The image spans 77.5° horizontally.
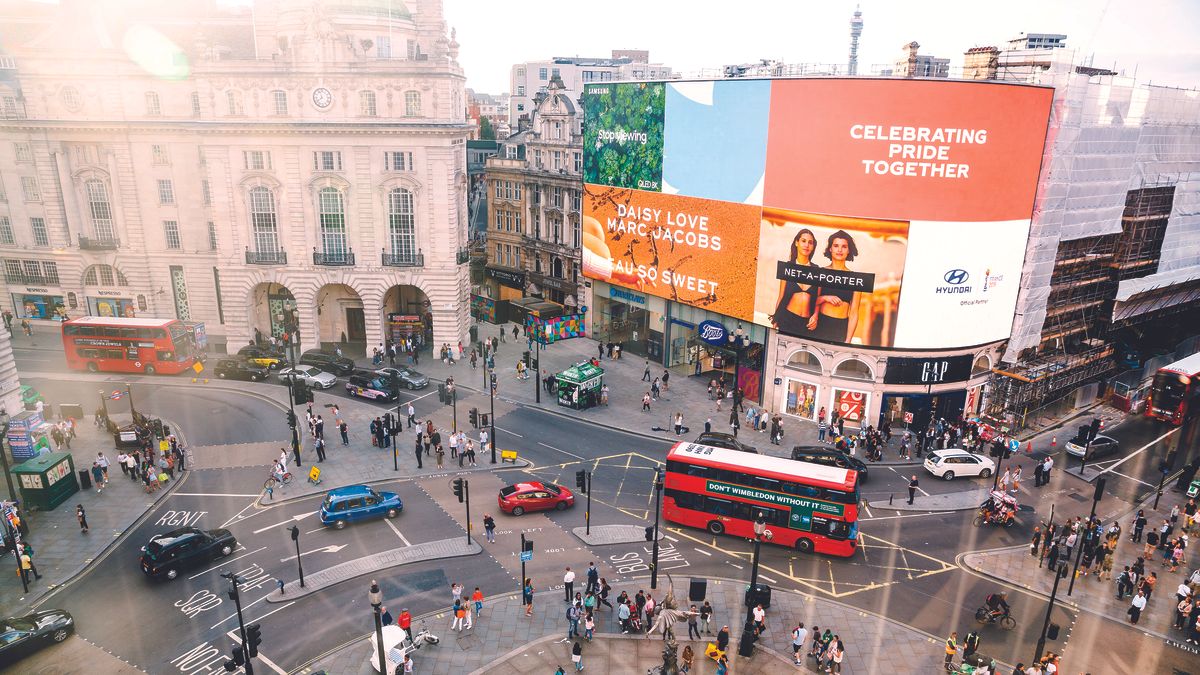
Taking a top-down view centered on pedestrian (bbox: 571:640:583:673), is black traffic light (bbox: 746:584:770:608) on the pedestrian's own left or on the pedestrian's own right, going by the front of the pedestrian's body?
on the pedestrian's own right

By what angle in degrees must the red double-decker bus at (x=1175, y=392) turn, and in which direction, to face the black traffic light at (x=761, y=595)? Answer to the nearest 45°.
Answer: approximately 45° to its left

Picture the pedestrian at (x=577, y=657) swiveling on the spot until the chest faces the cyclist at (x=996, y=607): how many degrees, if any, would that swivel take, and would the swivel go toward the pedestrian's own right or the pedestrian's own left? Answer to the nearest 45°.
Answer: approximately 90° to the pedestrian's own right

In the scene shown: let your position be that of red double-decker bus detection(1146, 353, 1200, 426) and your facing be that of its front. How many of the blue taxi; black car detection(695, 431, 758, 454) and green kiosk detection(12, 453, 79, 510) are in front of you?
3

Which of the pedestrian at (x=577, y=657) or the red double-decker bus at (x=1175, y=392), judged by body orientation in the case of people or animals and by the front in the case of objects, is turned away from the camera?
the pedestrian

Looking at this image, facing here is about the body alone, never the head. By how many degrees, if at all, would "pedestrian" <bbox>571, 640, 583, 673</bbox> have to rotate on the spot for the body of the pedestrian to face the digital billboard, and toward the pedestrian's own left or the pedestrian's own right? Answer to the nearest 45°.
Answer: approximately 45° to the pedestrian's own right

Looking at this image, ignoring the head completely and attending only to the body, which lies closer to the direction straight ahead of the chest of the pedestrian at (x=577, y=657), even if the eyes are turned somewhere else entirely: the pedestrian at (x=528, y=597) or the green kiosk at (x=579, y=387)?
the green kiosk

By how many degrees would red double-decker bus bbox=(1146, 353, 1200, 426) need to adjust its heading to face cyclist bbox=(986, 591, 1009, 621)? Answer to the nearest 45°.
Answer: approximately 45° to its left

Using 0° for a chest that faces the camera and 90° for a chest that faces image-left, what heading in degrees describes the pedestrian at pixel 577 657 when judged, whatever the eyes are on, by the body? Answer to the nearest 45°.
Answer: approximately 180°

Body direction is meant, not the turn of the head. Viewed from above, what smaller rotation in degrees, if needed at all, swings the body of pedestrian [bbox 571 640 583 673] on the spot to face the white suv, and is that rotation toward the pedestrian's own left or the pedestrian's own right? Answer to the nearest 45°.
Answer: approximately 45° to the pedestrian's own right

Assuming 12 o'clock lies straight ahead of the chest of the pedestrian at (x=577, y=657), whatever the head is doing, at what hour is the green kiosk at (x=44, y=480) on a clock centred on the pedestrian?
The green kiosk is roughly at 10 o'clock from the pedestrian.

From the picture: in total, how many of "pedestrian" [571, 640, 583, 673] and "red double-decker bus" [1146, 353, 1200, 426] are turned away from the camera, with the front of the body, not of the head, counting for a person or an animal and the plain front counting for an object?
1
